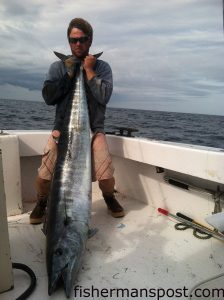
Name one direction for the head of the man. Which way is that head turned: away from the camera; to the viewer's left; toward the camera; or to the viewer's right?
toward the camera

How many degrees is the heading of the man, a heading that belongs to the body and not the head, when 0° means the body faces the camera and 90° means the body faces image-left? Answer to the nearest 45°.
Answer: approximately 0°
